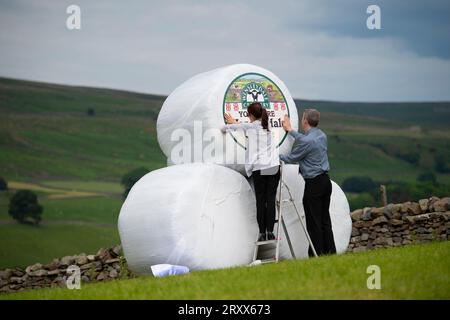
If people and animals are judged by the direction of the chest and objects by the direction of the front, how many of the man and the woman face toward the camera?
0

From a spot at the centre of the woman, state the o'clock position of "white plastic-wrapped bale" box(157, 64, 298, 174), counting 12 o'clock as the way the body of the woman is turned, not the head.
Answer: The white plastic-wrapped bale is roughly at 12 o'clock from the woman.

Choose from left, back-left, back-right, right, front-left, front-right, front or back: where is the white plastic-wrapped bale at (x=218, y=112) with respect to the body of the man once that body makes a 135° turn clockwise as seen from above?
back

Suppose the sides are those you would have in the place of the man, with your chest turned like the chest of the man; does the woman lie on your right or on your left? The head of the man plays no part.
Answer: on your left

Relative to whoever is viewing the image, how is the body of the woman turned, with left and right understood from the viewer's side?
facing away from the viewer and to the left of the viewer

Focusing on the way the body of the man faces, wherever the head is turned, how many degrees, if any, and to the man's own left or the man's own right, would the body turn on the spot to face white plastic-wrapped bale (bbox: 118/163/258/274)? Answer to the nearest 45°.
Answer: approximately 90° to the man's own left

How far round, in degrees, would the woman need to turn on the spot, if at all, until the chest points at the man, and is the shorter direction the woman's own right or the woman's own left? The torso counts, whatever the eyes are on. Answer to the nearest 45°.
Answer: approximately 135° to the woman's own right

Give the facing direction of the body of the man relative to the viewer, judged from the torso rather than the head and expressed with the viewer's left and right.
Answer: facing away from the viewer and to the left of the viewer
